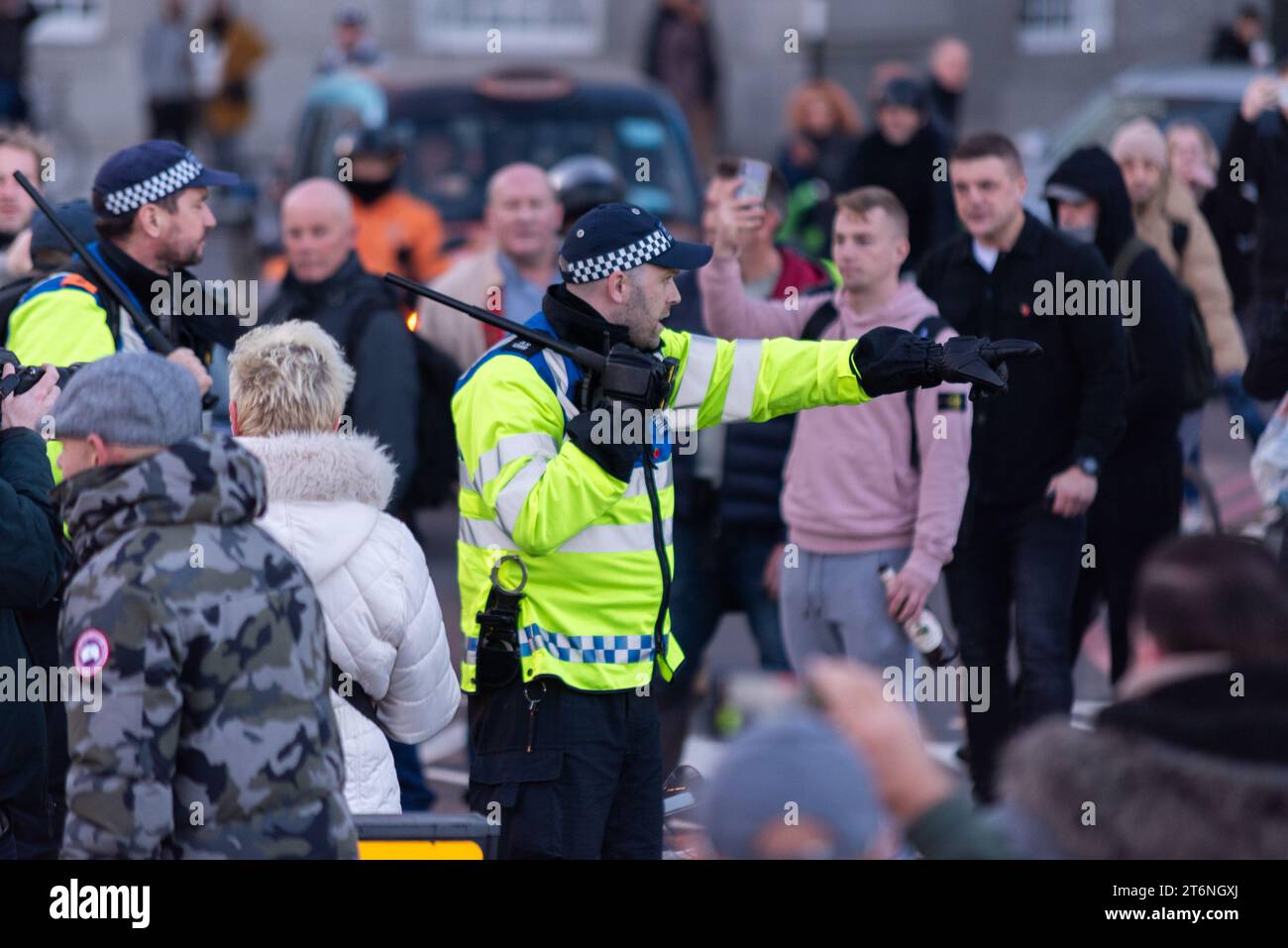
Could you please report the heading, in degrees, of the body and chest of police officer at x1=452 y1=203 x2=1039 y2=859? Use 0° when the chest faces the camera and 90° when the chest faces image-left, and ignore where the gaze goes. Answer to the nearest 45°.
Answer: approximately 270°

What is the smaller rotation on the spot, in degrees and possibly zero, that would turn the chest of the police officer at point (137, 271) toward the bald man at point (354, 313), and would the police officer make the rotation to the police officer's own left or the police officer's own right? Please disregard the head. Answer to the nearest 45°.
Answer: approximately 45° to the police officer's own left

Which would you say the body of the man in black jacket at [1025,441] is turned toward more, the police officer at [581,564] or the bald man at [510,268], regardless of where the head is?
the police officer

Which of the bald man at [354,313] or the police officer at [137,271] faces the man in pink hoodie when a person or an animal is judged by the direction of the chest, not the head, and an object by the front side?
the police officer

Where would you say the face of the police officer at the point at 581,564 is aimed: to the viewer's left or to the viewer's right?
to the viewer's right

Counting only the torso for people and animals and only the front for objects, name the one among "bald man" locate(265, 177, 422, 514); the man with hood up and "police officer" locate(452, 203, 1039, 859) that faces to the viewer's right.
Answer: the police officer

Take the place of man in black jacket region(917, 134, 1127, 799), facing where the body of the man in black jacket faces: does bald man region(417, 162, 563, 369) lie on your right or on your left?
on your right
